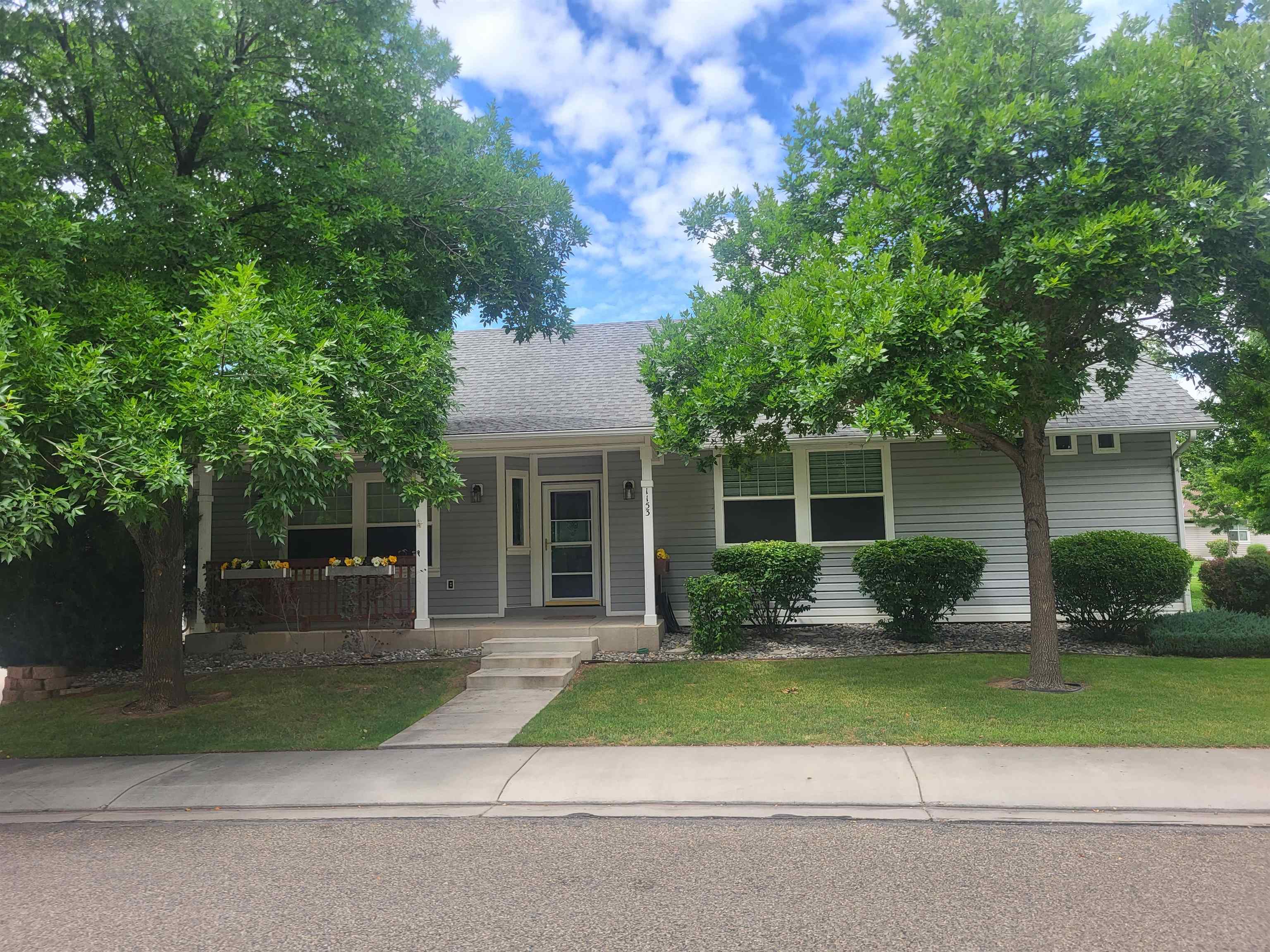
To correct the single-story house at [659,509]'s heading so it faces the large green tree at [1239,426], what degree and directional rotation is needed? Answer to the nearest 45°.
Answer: approximately 90° to its left

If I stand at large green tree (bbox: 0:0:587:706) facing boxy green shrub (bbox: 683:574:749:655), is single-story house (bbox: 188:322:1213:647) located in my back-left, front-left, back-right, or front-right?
front-left

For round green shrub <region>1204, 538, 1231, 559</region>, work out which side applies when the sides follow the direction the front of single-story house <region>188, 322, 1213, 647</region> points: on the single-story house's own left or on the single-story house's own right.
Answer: on the single-story house's own left

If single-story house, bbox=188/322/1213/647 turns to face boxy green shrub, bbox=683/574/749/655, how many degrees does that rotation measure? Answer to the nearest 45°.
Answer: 0° — it already faces it

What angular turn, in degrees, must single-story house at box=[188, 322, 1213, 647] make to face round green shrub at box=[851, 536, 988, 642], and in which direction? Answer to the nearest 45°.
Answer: approximately 45° to its left

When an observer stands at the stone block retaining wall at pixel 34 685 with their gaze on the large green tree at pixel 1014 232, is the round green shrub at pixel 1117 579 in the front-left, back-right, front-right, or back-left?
front-left

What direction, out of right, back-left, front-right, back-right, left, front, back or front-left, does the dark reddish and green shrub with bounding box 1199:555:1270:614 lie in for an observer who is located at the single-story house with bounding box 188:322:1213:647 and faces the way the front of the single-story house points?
left

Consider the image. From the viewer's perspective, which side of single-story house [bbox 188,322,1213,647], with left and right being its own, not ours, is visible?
front

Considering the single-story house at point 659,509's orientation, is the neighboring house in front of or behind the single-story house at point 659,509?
behind

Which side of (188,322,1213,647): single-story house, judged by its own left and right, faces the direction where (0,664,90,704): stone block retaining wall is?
right

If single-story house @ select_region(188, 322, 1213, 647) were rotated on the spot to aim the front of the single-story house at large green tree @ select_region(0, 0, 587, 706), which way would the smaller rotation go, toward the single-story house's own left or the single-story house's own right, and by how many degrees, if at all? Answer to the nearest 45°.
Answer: approximately 45° to the single-story house's own right

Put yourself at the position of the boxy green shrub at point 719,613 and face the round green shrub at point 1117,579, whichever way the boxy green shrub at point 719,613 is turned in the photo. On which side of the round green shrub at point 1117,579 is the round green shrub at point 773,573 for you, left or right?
left
